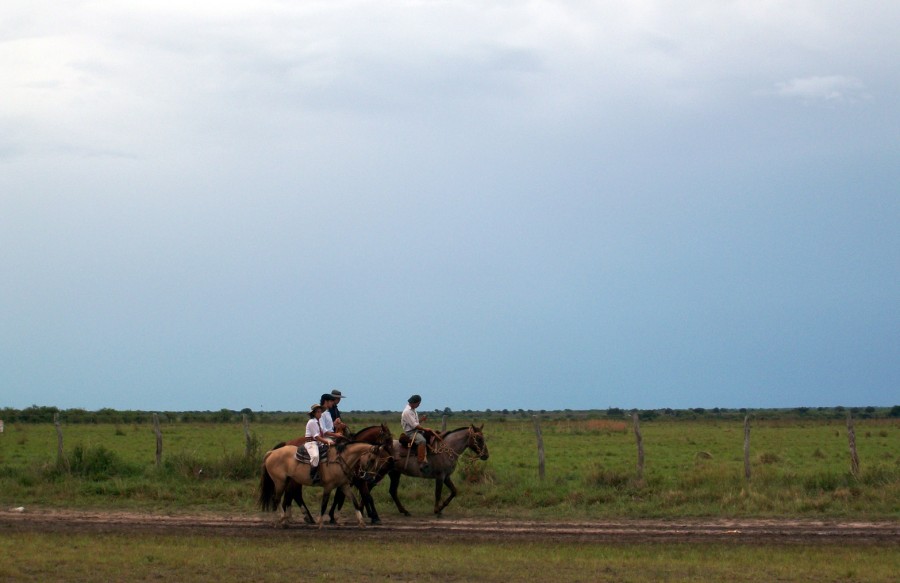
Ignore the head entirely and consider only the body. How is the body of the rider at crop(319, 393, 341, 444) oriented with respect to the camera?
to the viewer's right

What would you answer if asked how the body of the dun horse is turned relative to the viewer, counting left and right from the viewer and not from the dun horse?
facing to the right of the viewer

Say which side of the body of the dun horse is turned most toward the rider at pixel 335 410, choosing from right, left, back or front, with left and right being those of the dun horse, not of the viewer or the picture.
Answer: left

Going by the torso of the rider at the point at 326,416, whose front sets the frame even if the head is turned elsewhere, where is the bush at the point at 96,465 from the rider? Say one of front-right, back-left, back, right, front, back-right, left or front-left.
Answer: back-left

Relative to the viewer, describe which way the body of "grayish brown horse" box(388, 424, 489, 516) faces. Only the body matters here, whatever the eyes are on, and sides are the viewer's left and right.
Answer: facing to the right of the viewer

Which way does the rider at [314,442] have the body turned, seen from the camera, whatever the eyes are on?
to the viewer's right

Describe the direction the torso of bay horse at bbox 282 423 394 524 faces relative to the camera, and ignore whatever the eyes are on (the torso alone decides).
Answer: to the viewer's right
